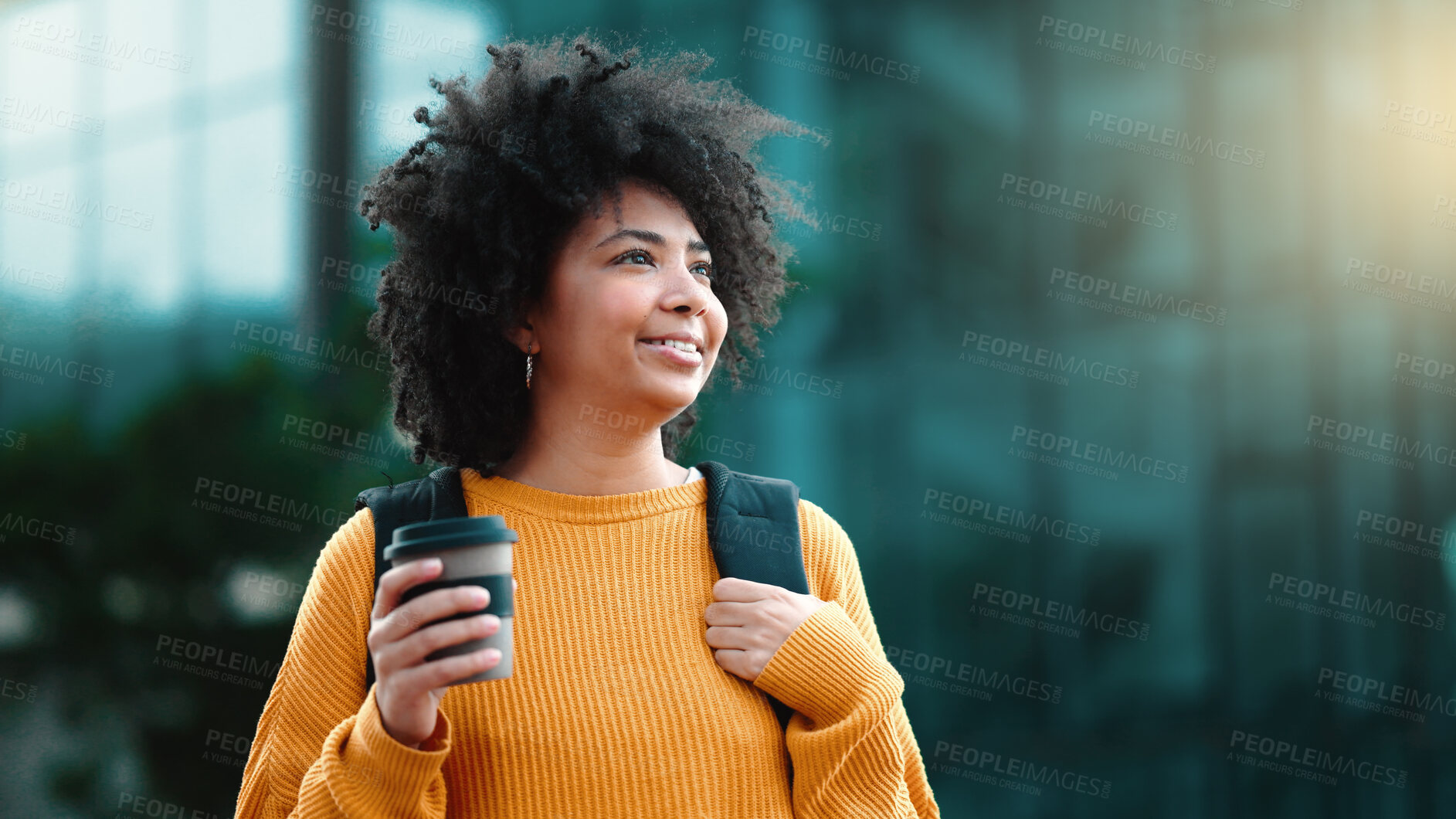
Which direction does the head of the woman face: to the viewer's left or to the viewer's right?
to the viewer's right

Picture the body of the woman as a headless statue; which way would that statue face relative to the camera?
toward the camera
